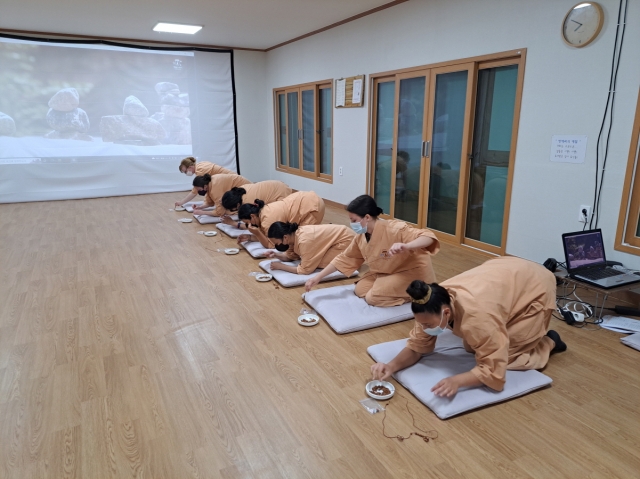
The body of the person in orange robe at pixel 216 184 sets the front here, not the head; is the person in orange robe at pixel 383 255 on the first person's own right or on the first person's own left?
on the first person's own left

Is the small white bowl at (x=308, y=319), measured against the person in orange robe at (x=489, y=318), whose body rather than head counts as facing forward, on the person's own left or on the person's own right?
on the person's own right

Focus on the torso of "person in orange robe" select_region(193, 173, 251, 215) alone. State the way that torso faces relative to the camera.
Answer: to the viewer's left

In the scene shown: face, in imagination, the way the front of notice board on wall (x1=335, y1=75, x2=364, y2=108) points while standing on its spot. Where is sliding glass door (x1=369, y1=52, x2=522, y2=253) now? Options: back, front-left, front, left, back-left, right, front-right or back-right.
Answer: left

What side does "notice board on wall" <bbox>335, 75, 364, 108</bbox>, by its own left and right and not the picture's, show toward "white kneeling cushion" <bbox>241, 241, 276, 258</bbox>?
front

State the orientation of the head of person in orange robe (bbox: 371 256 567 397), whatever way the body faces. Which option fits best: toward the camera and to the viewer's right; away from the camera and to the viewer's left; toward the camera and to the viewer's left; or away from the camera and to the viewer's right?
toward the camera and to the viewer's left

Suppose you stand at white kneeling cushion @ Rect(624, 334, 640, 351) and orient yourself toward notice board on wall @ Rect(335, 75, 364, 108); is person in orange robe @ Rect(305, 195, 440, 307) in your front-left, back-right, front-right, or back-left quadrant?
front-left

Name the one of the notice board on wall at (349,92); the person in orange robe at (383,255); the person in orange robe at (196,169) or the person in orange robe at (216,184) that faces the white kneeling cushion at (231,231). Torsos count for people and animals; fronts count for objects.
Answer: the notice board on wall

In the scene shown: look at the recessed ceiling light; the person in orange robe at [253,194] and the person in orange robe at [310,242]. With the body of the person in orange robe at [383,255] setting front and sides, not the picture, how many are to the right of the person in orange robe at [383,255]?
3

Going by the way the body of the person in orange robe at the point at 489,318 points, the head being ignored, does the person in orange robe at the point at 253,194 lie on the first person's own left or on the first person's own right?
on the first person's own right

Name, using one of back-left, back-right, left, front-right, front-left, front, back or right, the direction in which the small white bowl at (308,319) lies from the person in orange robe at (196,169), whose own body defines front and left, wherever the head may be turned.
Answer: left

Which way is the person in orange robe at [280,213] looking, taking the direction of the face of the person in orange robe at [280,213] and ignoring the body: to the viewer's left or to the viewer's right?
to the viewer's left

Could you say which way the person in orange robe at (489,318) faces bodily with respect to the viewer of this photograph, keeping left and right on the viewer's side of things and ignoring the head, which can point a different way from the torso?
facing the viewer and to the left of the viewer

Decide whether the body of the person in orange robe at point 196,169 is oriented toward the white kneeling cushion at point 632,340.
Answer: no
